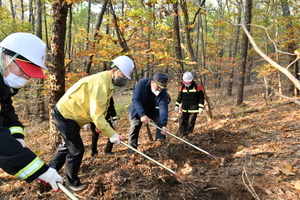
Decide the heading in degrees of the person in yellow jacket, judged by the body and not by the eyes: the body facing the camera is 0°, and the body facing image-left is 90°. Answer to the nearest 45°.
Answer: approximately 270°

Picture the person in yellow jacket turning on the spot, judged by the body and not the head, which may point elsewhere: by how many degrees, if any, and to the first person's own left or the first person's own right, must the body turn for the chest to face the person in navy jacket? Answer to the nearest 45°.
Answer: approximately 45° to the first person's own left

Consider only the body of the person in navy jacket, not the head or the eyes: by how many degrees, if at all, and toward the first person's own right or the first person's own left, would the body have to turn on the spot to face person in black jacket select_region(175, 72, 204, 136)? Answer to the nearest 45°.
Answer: approximately 90° to the first person's own left

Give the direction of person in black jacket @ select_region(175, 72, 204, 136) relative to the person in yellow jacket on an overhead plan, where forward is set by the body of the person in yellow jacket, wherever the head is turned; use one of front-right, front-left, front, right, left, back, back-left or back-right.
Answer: front-left

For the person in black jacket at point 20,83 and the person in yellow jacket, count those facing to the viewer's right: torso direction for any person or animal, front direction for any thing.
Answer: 2

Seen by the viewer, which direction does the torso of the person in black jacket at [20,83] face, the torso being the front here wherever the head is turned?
to the viewer's right

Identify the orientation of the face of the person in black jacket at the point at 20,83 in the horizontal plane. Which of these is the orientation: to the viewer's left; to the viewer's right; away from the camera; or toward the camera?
to the viewer's right
